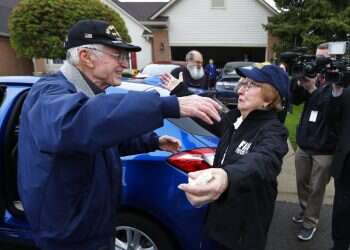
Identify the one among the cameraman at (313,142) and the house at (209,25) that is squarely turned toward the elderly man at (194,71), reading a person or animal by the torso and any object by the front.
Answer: the house

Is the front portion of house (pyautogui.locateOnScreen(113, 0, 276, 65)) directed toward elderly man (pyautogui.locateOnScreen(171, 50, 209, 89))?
yes

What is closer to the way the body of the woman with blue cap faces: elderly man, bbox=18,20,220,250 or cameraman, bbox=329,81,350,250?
the elderly man

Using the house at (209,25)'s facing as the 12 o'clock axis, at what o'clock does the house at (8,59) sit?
the house at (8,59) is roughly at 3 o'clock from the house at (209,25).

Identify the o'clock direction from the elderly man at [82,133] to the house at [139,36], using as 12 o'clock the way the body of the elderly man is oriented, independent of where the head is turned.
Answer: The house is roughly at 9 o'clock from the elderly man.

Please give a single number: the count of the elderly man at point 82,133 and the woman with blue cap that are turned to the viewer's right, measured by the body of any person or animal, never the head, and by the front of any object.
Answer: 1

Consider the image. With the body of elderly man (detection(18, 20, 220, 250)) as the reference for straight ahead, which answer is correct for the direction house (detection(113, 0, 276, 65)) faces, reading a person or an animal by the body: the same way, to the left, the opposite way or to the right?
to the right

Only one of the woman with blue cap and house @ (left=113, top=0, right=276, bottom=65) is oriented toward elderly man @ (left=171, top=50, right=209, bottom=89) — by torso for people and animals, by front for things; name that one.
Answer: the house

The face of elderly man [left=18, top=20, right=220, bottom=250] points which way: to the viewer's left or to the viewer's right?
to the viewer's right

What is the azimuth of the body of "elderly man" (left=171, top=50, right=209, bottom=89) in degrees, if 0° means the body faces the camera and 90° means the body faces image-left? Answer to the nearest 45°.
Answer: approximately 315°

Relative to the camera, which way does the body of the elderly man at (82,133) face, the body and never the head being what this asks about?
to the viewer's right

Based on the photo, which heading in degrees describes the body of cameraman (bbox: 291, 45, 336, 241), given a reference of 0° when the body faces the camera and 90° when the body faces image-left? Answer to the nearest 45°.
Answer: approximately 45°

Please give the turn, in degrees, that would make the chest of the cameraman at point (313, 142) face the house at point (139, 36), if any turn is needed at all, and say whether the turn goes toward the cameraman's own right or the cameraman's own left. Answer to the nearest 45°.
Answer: approximately 90° to the cameraman's own right
